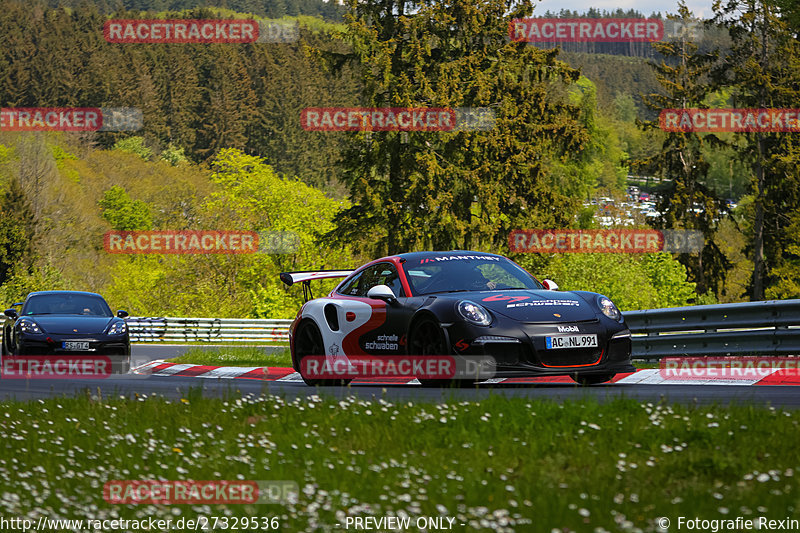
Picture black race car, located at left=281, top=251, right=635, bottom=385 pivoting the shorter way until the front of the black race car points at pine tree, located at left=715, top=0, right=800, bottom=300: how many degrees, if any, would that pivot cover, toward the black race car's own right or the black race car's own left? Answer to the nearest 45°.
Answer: approximately 135° to the black race car's own left

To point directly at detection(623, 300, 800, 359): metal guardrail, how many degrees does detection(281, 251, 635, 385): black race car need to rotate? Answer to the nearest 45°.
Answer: approximately 90° to its left

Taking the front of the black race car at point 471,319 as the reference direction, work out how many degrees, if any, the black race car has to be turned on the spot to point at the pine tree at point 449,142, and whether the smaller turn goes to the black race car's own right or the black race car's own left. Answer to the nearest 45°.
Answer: approximately 135° to the black race car's own left

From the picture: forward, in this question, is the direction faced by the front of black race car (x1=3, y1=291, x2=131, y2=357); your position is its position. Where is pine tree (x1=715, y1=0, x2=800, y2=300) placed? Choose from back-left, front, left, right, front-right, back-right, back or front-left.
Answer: back-left

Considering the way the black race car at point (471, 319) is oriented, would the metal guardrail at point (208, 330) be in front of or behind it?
behind

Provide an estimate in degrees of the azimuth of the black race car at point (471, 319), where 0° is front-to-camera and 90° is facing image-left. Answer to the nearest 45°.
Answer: approximately 315°

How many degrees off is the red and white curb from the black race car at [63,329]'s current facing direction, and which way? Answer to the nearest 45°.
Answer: approximately 45° to its left

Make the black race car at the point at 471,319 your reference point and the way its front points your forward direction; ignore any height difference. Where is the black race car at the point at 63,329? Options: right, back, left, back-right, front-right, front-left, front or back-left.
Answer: back

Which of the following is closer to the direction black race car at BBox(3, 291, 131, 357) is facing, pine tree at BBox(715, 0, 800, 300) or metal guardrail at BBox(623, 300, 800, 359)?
the metal guardrail
